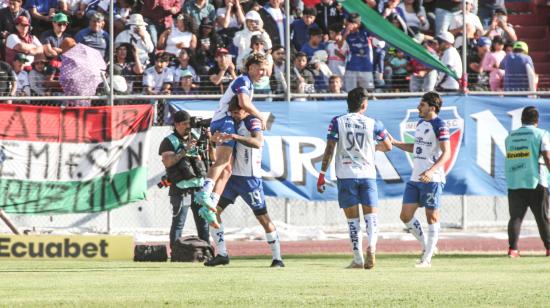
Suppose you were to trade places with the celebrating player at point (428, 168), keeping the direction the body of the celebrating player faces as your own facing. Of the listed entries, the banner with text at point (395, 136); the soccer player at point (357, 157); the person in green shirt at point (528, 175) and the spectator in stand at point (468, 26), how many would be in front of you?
1

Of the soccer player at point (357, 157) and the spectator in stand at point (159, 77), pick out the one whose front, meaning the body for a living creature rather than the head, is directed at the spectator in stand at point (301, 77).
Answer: the soccer player

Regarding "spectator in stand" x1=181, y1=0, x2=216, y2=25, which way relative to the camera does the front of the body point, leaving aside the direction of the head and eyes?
toward the camera

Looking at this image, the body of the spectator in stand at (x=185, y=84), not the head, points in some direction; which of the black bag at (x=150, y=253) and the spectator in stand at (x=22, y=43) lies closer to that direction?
the black bag

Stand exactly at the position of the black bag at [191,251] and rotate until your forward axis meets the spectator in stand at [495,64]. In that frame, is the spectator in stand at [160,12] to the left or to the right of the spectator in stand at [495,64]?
left

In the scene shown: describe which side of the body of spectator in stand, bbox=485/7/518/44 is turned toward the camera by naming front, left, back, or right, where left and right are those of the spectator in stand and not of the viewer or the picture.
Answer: front

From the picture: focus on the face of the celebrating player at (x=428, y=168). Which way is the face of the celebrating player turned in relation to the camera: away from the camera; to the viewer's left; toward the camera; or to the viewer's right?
to the viewer's left

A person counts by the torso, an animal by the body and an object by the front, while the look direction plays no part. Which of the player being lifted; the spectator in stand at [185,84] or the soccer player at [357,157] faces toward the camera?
the spectator in stand

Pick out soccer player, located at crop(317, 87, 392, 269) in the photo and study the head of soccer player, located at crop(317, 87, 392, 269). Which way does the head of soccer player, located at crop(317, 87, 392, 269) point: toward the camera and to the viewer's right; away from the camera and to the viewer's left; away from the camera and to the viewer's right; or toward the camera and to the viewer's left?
away from the camera and to the viewer's right

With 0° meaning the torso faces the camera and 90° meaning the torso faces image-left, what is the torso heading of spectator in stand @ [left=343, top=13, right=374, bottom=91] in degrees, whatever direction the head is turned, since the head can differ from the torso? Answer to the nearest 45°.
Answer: approximately 0°

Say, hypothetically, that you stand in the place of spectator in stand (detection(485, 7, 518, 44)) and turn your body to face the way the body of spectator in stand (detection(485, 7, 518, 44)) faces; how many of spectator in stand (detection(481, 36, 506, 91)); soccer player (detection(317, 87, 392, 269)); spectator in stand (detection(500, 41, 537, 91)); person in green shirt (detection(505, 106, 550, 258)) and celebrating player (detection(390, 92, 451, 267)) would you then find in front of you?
5

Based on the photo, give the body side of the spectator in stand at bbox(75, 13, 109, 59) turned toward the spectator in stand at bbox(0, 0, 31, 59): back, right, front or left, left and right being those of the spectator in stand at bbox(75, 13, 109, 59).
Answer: right
